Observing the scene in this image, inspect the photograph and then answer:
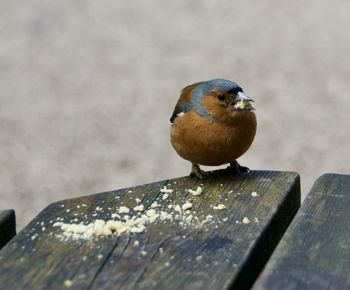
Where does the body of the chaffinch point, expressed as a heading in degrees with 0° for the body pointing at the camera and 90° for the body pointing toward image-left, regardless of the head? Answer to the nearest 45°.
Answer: approximately 315°

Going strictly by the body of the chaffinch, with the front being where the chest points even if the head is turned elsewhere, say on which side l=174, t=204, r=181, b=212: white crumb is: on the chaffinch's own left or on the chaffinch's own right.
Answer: on the chaffinch's own right

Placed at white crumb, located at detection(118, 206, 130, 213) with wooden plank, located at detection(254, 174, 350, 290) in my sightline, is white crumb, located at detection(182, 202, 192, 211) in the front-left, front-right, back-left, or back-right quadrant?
front-left

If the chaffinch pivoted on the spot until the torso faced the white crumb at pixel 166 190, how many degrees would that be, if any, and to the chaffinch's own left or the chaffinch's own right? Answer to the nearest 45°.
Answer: approximately 90° to the chaffinch's own right

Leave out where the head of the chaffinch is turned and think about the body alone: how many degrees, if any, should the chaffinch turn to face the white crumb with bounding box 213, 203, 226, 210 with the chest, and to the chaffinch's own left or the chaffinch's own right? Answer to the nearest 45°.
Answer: approximately 45° to the chaffinch's own right

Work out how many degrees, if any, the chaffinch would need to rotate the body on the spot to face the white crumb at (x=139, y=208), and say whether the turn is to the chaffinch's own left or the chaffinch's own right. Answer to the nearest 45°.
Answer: approximately 90° to the chaffinch's own right

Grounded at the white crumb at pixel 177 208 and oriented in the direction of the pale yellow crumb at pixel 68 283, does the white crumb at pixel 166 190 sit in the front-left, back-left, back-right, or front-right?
back-right

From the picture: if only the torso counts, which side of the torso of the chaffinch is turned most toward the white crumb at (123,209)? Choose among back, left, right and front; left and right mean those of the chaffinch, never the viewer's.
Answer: right

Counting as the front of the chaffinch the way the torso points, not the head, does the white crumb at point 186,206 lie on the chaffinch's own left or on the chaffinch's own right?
on the chaffinch's own right

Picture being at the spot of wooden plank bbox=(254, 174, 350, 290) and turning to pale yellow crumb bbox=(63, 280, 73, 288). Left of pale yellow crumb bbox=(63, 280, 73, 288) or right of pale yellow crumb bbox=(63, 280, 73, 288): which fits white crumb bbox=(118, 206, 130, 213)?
right
